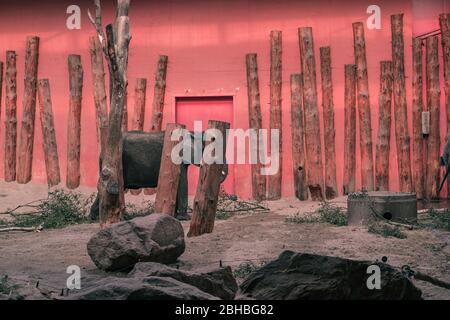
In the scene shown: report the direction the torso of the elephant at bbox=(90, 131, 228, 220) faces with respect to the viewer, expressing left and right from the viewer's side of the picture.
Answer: facing to the right of the viewer

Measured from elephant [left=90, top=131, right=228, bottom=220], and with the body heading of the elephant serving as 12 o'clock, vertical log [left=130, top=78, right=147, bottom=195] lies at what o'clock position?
The vertical log is roughly at 9 o'clock from the elephant.

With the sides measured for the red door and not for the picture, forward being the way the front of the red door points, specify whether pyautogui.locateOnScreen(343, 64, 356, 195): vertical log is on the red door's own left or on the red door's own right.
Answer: on the red door's own left

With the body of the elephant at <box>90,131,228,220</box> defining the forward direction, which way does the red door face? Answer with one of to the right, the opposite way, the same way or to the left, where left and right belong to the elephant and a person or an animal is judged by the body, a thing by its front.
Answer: to the right

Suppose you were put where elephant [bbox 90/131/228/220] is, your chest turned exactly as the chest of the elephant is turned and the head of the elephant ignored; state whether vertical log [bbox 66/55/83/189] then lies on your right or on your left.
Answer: on your left

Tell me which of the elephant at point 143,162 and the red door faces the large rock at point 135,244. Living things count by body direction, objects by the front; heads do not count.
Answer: the red door

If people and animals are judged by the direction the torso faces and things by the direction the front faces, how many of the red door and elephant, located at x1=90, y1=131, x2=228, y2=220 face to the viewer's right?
1

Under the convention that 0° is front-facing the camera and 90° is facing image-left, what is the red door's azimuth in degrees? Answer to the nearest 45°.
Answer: approximately 0°

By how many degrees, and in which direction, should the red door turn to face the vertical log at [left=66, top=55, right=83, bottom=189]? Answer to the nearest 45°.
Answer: approximately 90° to its right
